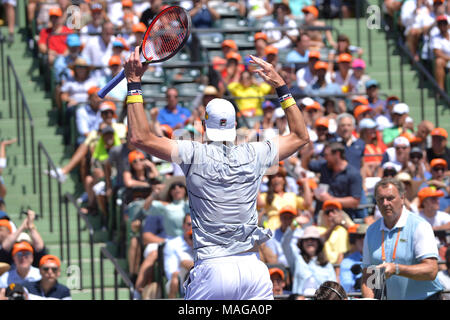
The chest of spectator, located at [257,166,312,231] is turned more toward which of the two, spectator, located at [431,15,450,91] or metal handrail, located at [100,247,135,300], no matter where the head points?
the metal handrail

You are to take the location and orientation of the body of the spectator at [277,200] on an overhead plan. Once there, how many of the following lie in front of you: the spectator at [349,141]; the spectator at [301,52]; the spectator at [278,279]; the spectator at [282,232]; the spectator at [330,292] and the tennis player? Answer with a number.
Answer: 4

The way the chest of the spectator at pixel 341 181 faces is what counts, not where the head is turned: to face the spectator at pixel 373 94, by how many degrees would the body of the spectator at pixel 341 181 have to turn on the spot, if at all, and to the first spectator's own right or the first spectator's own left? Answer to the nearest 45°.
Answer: approximately 135° to the first spectator's own right

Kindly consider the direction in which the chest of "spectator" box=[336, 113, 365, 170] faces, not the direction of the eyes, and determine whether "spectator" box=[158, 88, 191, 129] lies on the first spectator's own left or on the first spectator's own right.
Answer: on the first spectator's own right

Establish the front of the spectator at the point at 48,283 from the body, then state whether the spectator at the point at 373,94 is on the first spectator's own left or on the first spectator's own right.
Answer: on the first spectator's own left

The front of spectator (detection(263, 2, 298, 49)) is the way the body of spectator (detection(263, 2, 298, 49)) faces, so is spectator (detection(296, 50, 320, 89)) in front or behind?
in front

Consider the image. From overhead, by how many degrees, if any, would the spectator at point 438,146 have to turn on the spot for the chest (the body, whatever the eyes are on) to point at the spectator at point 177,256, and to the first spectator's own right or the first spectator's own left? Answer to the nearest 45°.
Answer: approximately 45° to the first spectator's own right

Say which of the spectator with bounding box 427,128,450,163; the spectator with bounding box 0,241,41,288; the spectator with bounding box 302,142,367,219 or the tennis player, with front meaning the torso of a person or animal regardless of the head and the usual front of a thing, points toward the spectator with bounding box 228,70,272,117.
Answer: the tennis player

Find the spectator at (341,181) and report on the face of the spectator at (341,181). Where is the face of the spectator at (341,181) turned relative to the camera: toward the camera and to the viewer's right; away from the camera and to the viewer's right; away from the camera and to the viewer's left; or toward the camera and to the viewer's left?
toward the camera and to the viewer's left

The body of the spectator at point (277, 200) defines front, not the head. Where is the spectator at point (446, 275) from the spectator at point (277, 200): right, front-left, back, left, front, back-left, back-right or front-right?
front-left
